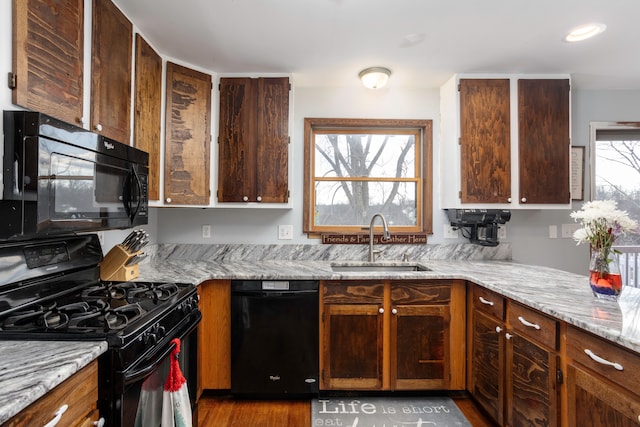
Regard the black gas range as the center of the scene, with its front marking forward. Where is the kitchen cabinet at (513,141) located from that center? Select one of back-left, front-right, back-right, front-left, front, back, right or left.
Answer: front-left

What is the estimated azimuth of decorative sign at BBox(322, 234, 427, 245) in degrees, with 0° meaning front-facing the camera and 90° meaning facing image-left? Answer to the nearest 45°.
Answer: approximately 0°

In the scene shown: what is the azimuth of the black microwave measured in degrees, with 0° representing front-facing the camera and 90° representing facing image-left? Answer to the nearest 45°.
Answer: approximately 315°

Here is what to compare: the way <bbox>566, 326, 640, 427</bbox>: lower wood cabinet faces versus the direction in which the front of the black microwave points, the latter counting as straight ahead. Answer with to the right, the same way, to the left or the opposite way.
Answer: the opposite way

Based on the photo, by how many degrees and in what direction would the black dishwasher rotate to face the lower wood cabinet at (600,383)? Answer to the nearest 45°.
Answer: approximately 45° to its left

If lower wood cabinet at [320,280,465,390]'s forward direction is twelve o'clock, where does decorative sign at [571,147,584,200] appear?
The decorative sign is roughly at 8 o'clock from the lower wood cabinet.

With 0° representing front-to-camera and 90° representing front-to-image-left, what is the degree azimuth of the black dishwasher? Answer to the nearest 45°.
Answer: approximately 0°
